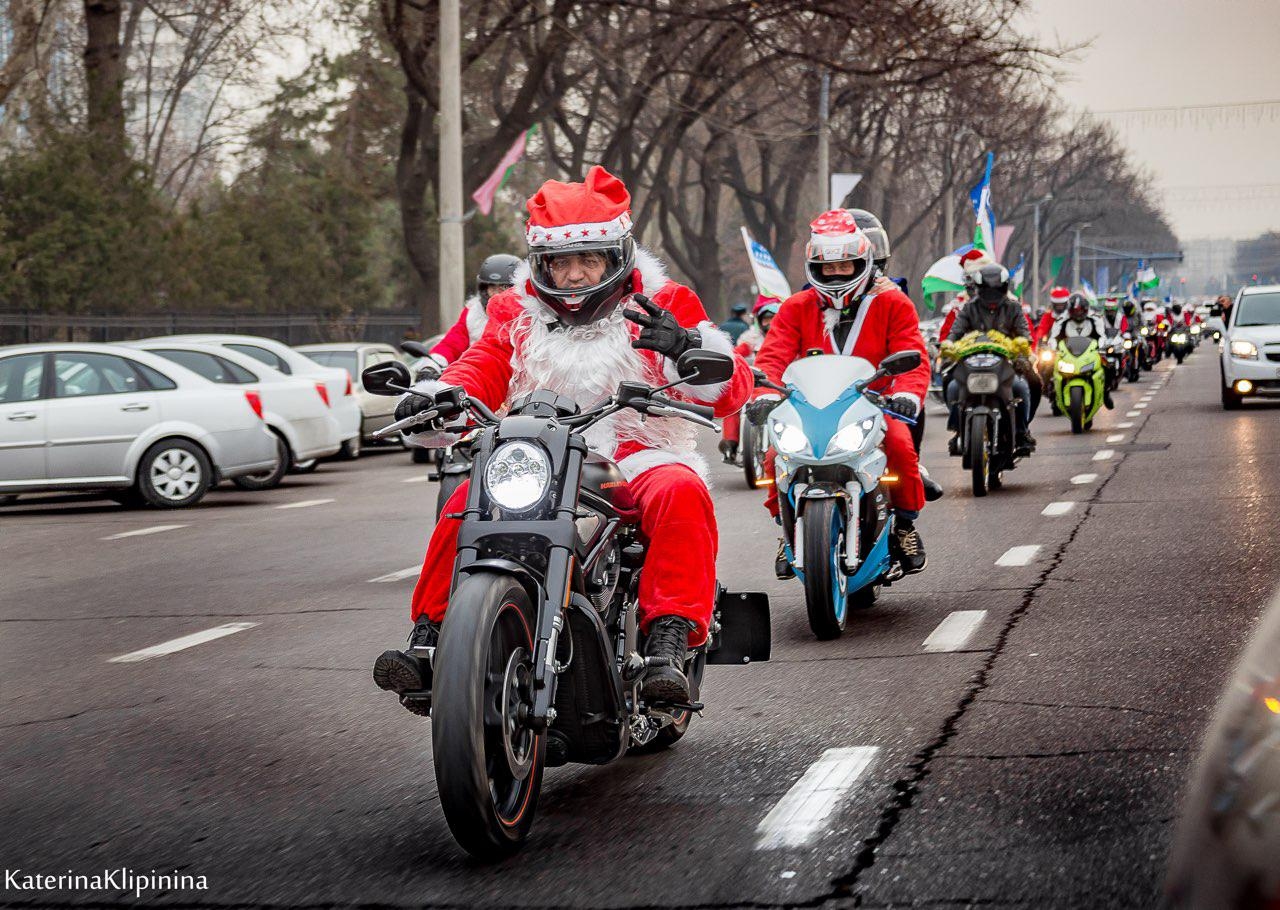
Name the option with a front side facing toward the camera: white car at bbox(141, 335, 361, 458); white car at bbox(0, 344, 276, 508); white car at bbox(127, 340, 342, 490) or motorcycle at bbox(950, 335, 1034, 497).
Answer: the motorcycle

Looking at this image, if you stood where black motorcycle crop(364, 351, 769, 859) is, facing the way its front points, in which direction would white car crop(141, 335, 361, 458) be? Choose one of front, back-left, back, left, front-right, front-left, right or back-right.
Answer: back-right

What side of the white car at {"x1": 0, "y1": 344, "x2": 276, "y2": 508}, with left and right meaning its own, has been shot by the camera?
left

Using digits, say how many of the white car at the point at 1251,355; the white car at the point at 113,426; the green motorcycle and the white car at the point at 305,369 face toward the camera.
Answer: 2

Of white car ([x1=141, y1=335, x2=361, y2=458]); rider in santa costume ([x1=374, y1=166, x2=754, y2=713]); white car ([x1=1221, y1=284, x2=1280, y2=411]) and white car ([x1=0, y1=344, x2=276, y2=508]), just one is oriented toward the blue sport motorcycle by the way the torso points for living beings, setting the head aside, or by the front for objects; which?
white car ([x1=1221, y1=284, x2=1280, y2=411])

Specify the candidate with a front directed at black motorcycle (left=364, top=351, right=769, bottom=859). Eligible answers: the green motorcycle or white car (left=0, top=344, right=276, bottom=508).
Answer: the green motorcycle

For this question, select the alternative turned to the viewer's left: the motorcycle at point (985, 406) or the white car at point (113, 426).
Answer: the white car

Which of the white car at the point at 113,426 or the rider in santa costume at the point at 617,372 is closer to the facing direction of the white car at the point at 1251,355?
the rider in santa costume

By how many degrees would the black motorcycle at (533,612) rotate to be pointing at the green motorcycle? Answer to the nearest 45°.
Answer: approximately 135° to its right

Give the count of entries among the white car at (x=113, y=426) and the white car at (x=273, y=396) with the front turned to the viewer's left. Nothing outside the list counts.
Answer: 2

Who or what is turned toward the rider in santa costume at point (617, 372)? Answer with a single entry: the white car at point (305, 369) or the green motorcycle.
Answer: the green motorcycle

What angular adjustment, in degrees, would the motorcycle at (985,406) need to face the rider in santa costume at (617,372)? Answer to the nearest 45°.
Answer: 0° — it already faces them

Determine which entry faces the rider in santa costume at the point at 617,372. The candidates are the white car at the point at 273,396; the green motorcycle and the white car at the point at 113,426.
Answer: the green motorcycle

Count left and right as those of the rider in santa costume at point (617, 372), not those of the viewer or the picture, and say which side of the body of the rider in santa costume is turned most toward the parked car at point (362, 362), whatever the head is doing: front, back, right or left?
back

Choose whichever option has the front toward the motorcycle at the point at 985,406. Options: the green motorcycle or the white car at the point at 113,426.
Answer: the green motorcycle
